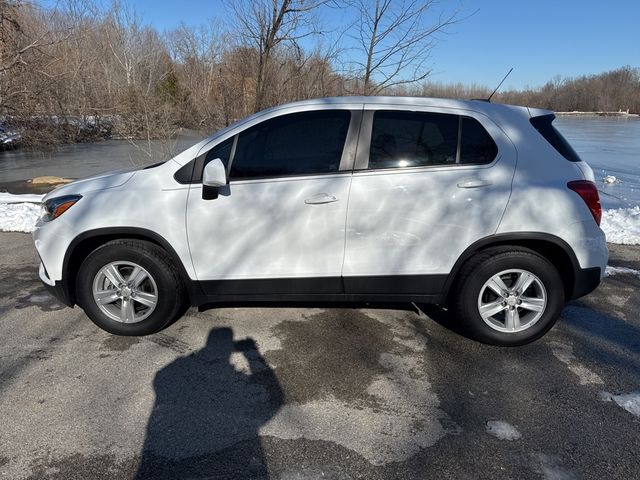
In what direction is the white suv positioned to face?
to the viewer's left
